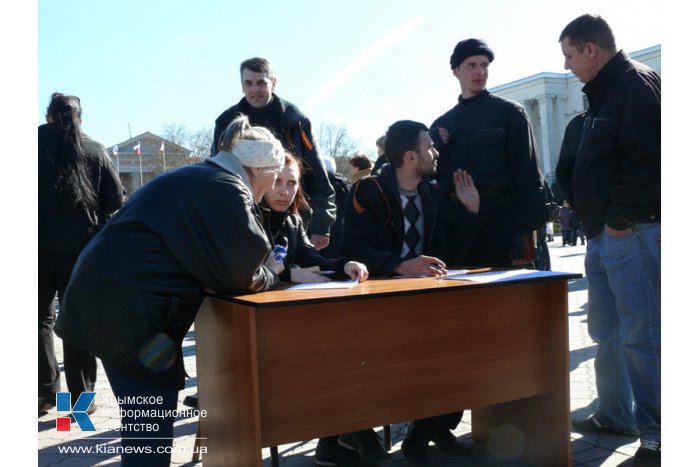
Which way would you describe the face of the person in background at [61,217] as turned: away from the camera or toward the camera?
away from the camera

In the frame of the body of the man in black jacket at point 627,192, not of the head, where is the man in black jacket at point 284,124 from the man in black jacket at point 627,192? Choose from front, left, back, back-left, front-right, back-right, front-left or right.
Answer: front-right

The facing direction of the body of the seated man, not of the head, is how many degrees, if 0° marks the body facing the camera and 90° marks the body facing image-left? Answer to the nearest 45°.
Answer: approximately 315°

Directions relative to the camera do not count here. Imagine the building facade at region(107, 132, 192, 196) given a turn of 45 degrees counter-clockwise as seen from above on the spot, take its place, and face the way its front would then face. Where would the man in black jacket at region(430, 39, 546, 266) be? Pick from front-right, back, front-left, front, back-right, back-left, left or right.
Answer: front-right

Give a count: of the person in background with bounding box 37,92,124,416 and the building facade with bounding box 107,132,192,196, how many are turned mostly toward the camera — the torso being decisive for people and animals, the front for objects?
1

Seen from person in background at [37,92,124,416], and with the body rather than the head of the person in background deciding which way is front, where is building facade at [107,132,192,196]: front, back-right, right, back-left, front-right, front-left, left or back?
front

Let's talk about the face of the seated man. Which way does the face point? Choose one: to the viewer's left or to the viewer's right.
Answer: to the viewer's right

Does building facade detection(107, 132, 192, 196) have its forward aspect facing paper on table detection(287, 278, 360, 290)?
yes

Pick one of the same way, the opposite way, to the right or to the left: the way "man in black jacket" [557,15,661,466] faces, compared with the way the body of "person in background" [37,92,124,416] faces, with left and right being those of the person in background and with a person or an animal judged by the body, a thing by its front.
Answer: to the left

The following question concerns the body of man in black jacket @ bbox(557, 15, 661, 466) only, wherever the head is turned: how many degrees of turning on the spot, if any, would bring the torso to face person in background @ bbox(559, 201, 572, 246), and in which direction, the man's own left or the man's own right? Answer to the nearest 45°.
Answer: approximately 135° to the man's own right

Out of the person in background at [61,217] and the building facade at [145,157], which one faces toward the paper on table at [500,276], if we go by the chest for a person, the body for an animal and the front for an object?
the building facade

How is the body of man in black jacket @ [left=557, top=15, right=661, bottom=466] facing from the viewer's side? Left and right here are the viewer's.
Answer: facing the viewer and to the left of the viewer

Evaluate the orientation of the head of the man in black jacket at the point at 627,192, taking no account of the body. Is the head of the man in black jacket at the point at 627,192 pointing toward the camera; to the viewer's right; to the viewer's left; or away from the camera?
to the viewer's left

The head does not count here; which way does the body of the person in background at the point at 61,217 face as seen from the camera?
away from the camera

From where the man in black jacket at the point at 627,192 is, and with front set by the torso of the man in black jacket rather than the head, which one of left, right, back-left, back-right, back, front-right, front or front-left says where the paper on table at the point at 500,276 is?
front

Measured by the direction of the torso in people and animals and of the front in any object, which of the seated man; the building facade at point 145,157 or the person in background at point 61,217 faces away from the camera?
the person in background

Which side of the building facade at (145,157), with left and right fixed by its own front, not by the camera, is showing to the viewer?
front
